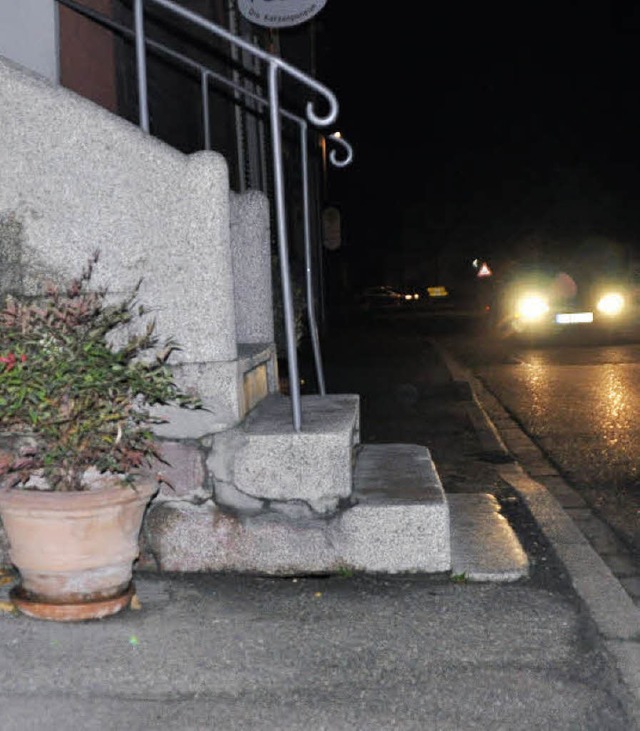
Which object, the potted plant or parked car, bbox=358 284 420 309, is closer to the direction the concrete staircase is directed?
the parked car

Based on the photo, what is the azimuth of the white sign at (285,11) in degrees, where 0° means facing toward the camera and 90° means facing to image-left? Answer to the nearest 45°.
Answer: approximately 0°

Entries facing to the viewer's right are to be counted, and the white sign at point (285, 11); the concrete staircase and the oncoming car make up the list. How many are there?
1

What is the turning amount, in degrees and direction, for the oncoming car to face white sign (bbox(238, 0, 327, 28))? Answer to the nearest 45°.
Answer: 0° — it already faces it

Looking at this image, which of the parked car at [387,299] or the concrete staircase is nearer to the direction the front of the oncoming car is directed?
the concrete staircase

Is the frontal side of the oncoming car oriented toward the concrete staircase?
yes

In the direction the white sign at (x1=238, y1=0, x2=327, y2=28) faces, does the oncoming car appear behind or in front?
behind

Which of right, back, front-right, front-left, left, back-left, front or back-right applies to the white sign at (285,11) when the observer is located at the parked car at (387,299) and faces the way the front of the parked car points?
front-right

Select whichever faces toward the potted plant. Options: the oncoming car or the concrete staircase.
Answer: the oncoming car

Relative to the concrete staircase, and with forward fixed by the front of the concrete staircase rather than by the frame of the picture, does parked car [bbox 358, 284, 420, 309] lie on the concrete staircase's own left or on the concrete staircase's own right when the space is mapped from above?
on the concrete staircase's own left

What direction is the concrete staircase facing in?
to the viewer's right
